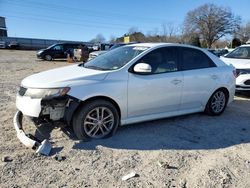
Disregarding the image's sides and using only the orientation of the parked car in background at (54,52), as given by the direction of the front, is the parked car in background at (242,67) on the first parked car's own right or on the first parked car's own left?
on the first parked car's own left

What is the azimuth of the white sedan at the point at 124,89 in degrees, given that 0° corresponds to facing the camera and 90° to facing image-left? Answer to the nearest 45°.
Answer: approximately 45°

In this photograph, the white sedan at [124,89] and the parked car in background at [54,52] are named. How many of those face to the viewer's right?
0

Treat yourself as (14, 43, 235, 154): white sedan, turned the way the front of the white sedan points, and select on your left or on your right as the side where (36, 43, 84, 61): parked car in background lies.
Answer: on your right

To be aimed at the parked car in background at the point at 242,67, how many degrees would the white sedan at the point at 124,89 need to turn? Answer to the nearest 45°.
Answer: approximately 180°
